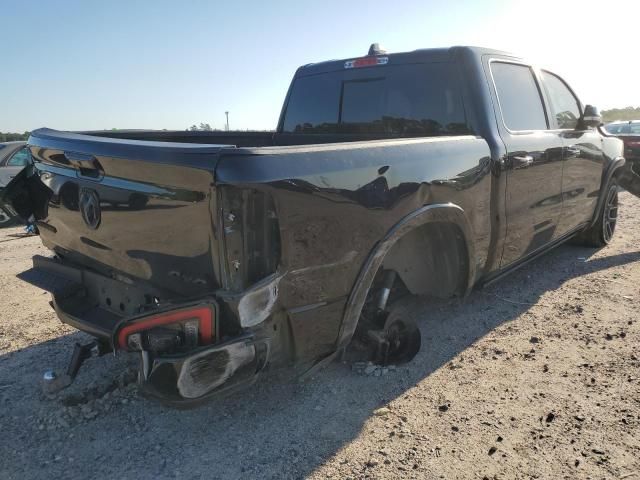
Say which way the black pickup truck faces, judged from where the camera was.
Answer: facing away from the viewer and to the right of the viewer
